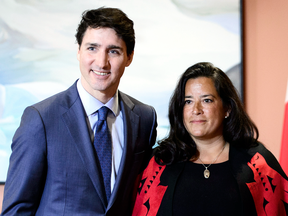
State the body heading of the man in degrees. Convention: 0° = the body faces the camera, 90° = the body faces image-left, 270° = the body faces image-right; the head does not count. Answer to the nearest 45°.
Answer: approximately 315°

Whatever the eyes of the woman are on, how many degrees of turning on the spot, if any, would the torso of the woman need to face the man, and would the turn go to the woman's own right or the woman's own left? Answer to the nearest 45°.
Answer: approximately 45° to the woman's own right

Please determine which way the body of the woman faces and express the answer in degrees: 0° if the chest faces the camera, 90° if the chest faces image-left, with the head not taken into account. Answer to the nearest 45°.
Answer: approximately 0°

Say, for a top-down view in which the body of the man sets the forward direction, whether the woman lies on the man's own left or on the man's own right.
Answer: on the man's own left
